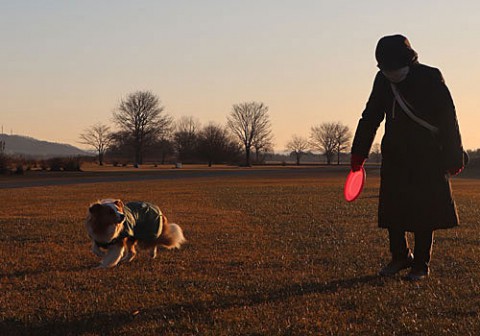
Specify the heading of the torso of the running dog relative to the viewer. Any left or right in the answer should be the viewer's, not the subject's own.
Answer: facing the viewer and to the left of the viewer

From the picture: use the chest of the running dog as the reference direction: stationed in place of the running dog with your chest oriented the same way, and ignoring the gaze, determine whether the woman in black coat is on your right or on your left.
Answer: on your left

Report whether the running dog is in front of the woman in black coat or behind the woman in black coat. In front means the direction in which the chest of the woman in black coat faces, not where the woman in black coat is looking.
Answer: in front

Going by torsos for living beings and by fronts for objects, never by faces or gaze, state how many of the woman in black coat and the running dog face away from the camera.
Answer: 0
